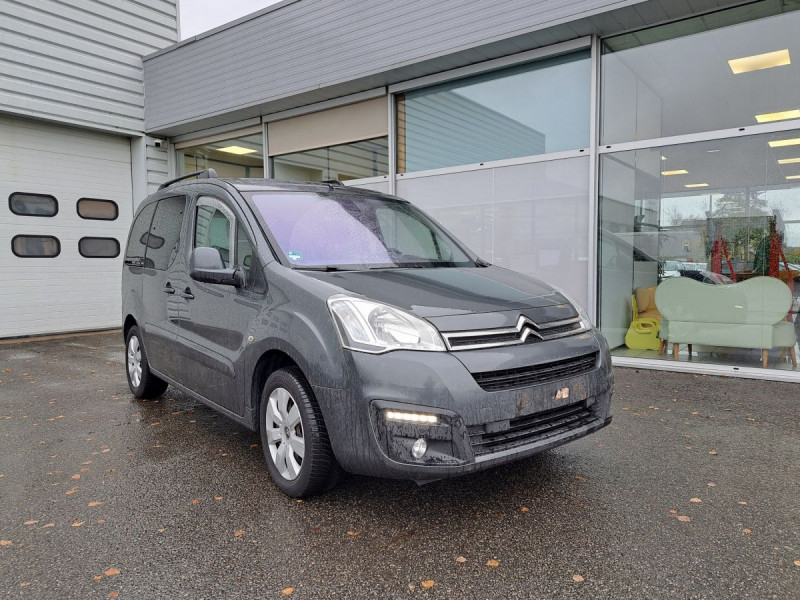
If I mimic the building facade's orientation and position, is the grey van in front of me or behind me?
in front

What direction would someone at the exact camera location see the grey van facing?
facing the viewer and to the right of the viewer

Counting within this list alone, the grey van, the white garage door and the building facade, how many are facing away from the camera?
0

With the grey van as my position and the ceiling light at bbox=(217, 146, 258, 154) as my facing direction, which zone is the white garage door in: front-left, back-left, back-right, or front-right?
front-left

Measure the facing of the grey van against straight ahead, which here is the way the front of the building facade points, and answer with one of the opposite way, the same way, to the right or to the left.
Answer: to the left

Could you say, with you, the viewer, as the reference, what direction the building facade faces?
facing the viewer and to the left of the viewer

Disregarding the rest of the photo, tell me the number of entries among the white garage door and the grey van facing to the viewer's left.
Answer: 0

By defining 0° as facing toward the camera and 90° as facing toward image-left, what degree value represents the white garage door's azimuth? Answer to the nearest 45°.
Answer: approximately 315°

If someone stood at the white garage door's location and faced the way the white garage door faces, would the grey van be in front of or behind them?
in front

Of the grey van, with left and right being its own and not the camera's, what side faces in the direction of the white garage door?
back
